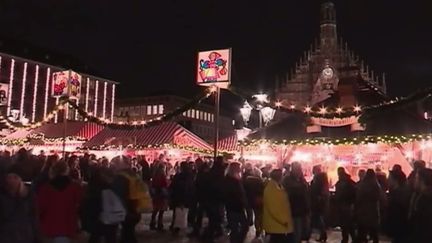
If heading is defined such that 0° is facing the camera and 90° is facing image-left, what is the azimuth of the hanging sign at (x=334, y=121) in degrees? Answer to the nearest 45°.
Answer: approximately 0°

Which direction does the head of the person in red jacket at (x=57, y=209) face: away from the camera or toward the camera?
away from the camera

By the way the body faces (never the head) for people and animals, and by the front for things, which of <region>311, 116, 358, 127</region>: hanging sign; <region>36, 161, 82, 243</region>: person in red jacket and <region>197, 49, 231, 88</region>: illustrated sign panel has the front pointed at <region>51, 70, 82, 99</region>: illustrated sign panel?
the person in red jacket

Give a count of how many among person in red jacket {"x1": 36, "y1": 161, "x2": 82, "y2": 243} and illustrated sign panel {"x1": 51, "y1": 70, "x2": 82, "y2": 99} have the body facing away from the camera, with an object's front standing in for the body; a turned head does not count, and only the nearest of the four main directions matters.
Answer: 1

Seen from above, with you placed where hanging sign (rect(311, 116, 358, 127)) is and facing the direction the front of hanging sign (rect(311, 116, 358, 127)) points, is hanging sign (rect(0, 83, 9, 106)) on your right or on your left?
on your right

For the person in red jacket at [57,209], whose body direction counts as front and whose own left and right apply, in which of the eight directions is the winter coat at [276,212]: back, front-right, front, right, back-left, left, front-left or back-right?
right

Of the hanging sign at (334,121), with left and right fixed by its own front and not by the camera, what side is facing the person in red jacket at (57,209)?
front

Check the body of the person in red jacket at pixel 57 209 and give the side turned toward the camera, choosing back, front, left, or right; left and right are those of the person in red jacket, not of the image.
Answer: back
